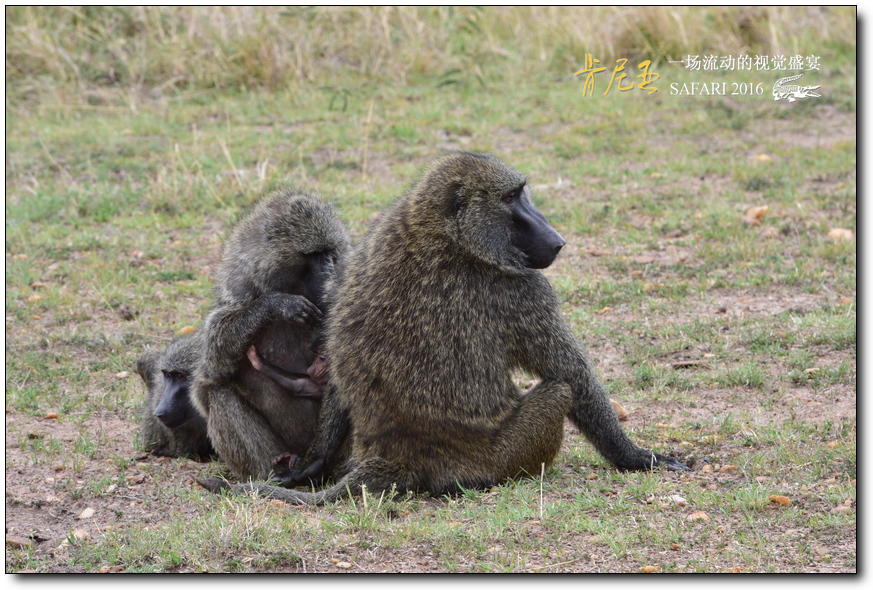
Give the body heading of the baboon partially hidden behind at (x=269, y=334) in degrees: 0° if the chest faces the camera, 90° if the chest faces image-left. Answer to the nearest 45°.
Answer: approximately 315°
